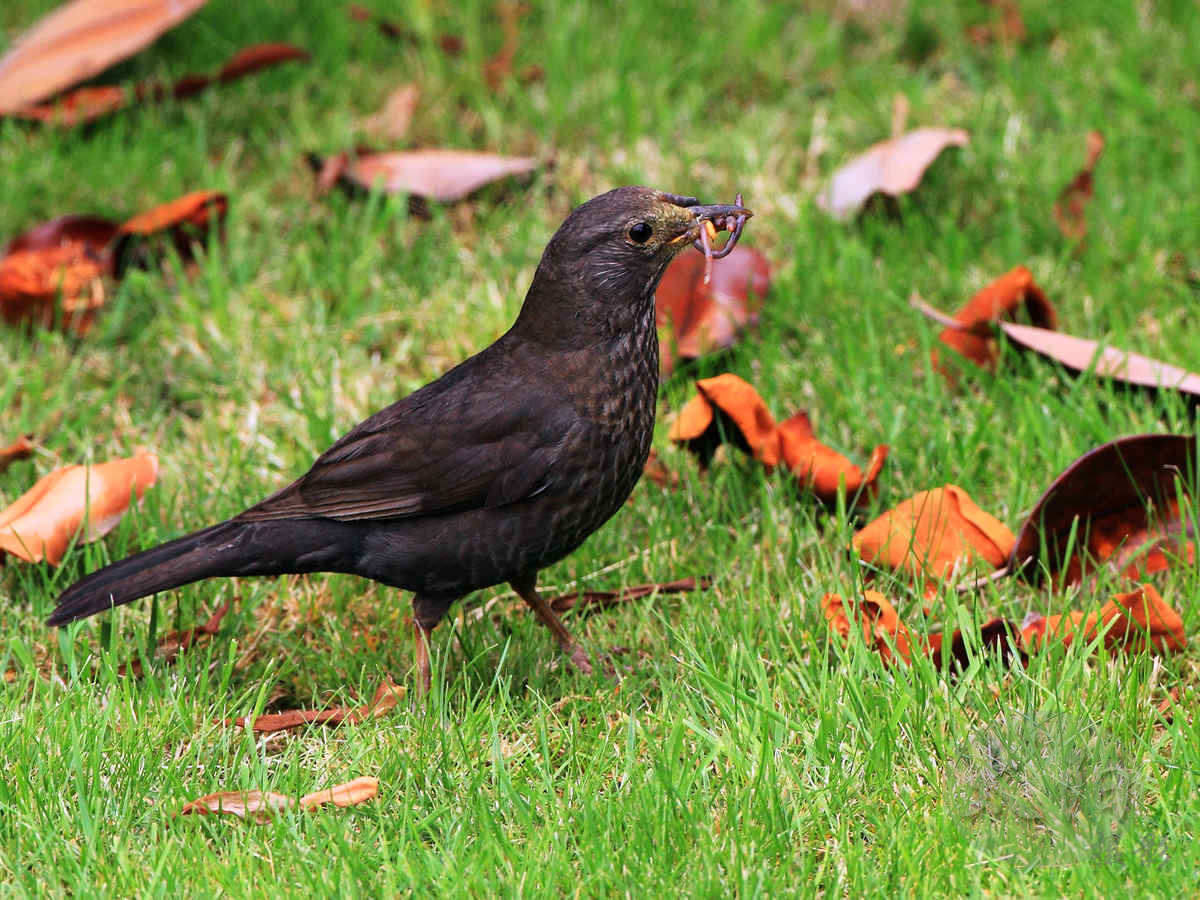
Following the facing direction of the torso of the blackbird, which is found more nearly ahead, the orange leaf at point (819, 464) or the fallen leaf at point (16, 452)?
the orange leaf

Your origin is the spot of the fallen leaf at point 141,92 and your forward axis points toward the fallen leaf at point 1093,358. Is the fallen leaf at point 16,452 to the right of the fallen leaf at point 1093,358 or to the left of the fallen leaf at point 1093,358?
right

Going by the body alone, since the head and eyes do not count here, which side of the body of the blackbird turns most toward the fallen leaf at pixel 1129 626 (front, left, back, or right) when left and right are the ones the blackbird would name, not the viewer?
front

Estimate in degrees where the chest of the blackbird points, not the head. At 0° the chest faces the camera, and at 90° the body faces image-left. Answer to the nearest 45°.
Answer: approximately 270°

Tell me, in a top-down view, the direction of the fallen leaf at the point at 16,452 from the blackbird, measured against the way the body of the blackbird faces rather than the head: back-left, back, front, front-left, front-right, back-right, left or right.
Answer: back-left

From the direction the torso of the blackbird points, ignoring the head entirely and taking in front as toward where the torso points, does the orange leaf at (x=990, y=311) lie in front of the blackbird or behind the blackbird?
in front

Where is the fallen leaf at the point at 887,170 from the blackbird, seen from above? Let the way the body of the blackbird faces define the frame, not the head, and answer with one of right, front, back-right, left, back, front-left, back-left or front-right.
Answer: front-left

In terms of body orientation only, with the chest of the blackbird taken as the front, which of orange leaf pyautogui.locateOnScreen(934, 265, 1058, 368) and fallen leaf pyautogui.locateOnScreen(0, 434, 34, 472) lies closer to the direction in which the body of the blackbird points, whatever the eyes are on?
the orange leaf

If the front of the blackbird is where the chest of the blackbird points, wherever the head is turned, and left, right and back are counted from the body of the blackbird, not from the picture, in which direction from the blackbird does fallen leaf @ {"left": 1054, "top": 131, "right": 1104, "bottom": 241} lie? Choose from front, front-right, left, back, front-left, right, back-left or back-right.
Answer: front-left

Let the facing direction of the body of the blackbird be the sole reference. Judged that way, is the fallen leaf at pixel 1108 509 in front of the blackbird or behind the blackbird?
in front

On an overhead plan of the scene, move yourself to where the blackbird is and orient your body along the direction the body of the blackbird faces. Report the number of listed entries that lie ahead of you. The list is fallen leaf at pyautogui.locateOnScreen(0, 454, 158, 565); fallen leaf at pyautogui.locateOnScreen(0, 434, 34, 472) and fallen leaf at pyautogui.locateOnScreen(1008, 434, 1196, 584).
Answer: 1

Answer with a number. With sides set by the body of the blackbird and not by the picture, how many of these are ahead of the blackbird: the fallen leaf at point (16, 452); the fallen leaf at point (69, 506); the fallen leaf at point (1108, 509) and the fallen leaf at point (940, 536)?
2

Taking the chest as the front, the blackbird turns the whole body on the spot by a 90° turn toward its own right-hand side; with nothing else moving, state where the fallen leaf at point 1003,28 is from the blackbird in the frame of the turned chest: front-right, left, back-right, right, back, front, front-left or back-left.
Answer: back-left

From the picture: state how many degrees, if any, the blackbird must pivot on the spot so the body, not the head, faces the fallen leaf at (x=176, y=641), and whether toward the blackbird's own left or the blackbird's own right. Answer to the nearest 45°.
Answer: approximately 180°
